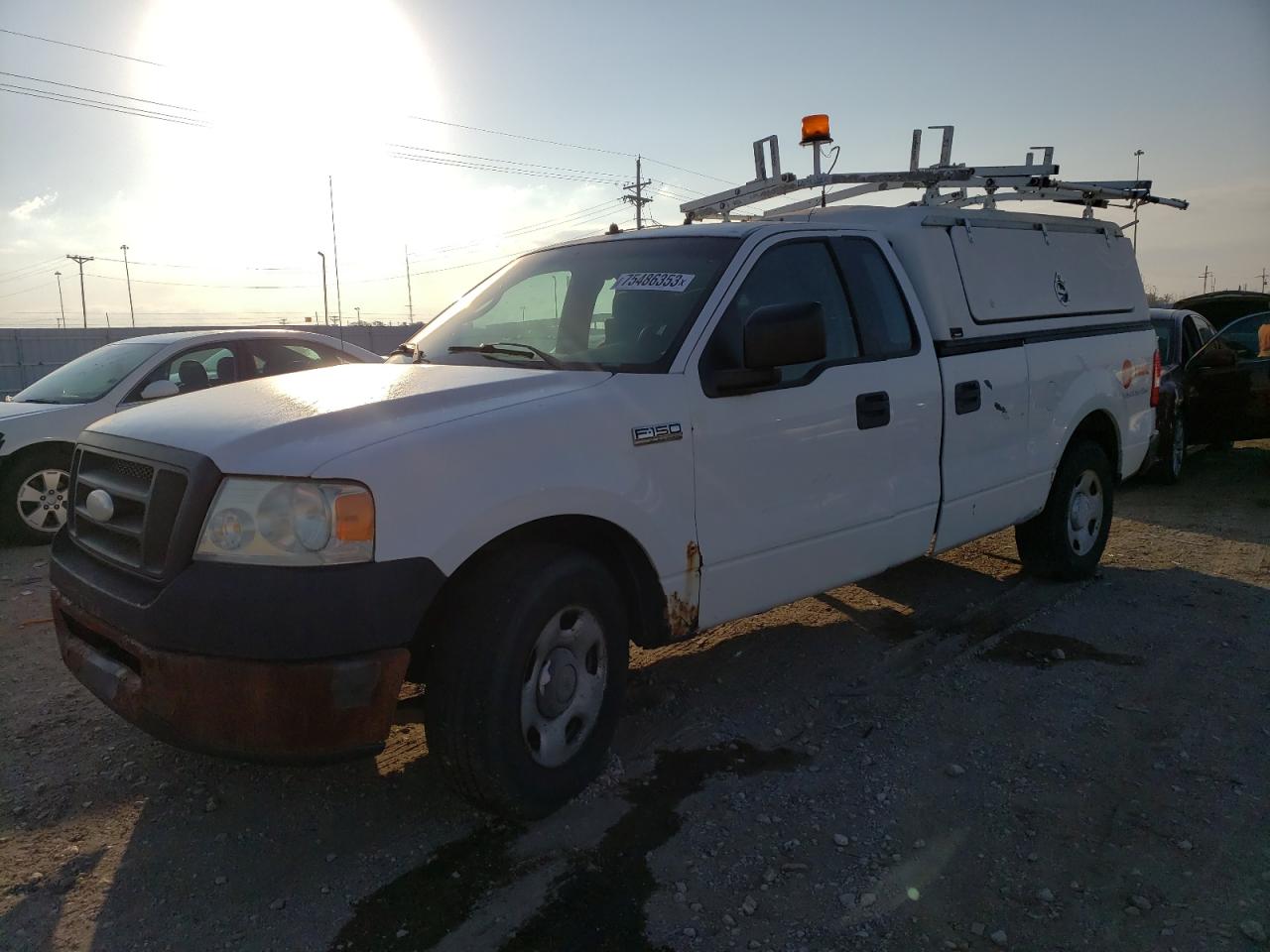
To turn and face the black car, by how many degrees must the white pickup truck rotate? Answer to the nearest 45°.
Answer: approximately 180°

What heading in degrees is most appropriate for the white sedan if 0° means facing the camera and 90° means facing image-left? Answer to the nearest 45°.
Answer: approximately 45°

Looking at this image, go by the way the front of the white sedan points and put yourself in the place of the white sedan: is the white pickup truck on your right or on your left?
on your left

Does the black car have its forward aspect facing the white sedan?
no

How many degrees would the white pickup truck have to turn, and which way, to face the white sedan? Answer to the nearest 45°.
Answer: approximately 90° to its right

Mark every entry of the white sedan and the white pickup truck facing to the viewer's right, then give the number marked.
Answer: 0

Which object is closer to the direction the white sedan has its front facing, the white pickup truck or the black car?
the white pickup truck
